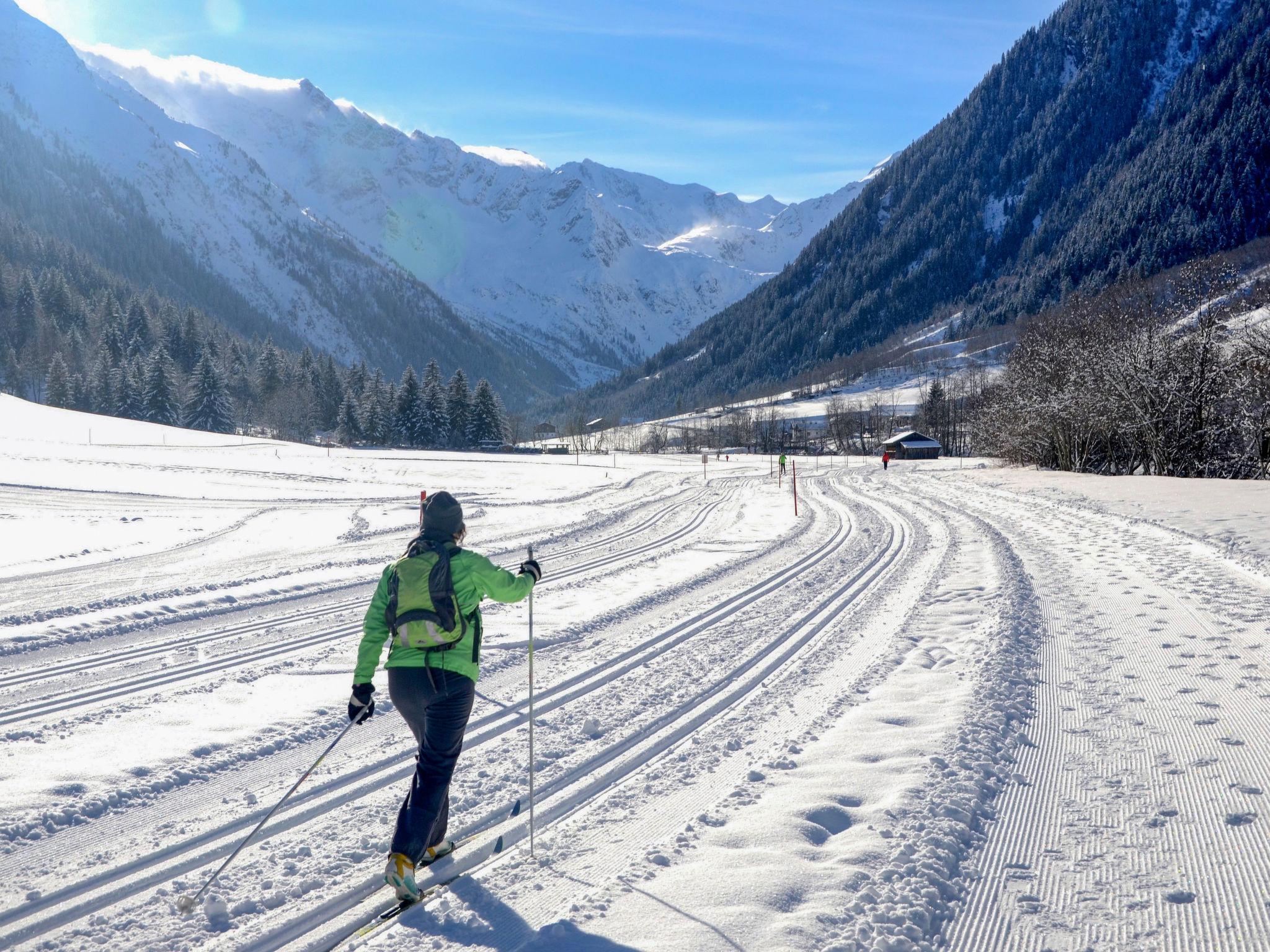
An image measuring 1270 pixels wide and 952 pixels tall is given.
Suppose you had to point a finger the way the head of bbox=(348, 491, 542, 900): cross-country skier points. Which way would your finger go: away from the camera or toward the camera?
away from the camera

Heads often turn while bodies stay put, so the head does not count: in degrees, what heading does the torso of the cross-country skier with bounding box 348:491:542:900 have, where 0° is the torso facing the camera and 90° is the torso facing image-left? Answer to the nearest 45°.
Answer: approximately 225°
